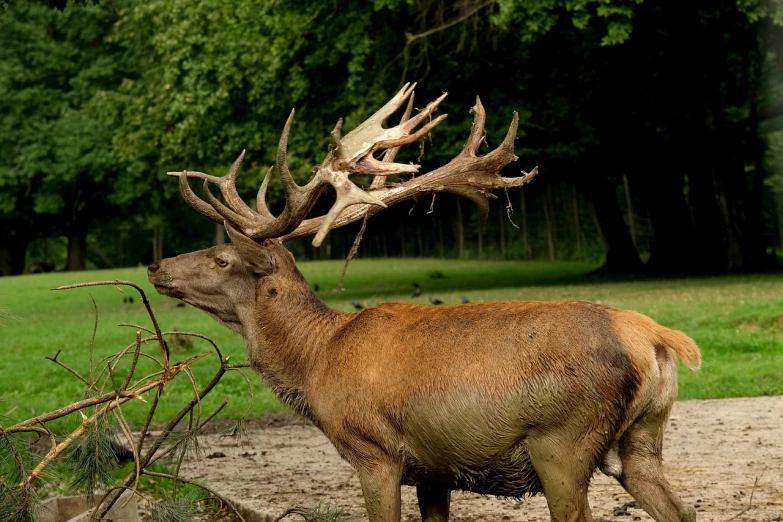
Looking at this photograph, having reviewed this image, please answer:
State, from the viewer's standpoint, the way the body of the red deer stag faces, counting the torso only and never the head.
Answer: to the viewer's left

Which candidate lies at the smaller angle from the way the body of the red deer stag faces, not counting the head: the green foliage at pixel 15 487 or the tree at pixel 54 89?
the green foliage

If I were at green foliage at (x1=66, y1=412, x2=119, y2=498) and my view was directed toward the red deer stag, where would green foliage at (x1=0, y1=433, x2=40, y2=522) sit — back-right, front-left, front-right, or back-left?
back-right

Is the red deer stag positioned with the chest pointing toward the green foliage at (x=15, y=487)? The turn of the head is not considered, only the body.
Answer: yes

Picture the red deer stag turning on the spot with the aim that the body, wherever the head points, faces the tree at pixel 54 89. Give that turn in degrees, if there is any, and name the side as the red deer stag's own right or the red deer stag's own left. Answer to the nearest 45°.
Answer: approximately 90° to the red deer stag's own right

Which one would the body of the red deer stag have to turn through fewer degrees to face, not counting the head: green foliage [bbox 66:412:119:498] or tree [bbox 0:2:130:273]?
the green foliage

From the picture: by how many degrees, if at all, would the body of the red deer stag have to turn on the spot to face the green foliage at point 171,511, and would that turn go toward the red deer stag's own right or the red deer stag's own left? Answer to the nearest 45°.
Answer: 0° — it already faces it

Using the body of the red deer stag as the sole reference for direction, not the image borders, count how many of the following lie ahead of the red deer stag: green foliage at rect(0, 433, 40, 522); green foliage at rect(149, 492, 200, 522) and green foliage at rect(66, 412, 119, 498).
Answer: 3

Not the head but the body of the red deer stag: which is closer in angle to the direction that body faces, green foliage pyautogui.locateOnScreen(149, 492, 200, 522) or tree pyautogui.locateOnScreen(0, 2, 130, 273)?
the green foliage
